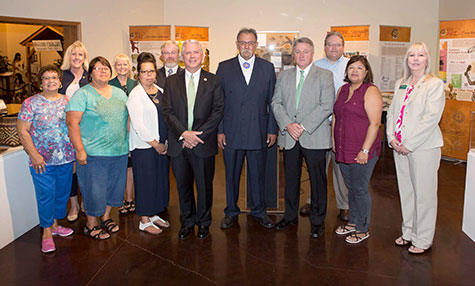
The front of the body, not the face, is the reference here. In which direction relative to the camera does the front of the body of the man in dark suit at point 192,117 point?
toward the camera

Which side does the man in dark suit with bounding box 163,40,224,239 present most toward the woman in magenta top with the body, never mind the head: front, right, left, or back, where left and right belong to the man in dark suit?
left

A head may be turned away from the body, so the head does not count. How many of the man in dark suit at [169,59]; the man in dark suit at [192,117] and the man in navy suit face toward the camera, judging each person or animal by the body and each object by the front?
3

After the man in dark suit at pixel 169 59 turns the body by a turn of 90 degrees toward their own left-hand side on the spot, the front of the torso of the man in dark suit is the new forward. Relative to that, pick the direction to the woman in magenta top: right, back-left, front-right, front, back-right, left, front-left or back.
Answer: front-right

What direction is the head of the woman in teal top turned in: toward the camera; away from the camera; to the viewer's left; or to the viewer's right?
toward the camera

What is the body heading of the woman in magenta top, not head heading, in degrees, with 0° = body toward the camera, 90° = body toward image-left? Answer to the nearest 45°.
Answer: approximately 45°

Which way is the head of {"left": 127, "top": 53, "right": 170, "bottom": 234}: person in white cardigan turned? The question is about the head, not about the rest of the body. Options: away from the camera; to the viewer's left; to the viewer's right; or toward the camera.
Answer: toward the camera

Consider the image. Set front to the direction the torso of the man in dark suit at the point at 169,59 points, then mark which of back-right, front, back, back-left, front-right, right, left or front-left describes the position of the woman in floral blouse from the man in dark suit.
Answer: front-right

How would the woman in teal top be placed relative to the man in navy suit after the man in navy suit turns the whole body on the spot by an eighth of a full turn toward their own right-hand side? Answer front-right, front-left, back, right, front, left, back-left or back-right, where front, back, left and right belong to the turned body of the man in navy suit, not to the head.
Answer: front-right

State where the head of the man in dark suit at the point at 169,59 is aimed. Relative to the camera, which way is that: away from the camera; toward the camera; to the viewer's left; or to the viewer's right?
toward the camera

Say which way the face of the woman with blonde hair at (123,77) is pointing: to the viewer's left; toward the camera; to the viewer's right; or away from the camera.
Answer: toward the camera

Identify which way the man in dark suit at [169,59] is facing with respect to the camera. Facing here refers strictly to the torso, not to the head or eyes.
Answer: toward the camera

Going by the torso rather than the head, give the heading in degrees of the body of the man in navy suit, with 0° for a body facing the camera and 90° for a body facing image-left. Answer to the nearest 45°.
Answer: approximately 0°

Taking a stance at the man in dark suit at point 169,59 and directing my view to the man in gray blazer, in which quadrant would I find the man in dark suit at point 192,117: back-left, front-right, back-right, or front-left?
front-right
